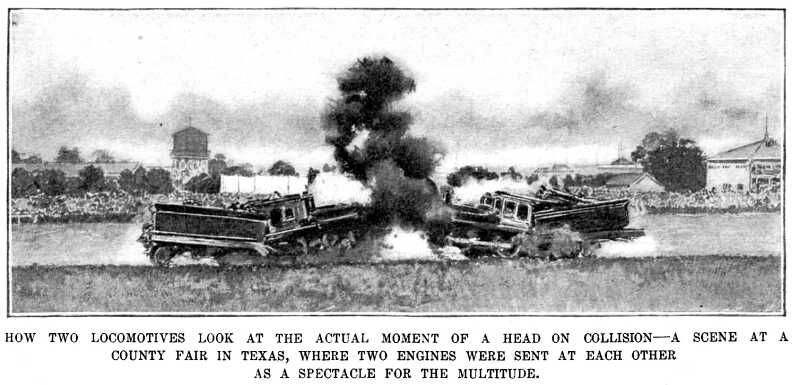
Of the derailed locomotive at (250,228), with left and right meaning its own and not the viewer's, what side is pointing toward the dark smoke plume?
front

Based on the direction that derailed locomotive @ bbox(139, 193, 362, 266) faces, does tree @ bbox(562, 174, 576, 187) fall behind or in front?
in front

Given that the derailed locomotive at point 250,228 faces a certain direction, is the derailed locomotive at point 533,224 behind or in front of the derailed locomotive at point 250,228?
in front

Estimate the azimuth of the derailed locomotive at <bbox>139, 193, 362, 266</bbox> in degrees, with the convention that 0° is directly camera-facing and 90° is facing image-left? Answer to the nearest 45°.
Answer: approximately 270°
